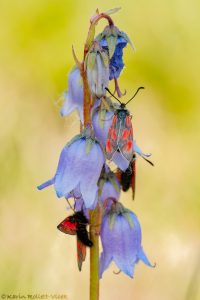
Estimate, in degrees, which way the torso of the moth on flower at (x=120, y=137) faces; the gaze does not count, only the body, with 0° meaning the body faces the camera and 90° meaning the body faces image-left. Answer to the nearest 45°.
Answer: approximately 180°
